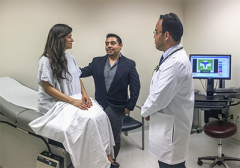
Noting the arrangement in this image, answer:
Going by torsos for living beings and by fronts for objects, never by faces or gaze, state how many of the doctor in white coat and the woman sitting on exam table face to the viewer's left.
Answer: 1

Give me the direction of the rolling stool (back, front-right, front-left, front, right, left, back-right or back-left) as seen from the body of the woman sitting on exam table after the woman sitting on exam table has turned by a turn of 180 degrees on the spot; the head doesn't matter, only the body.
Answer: back-right

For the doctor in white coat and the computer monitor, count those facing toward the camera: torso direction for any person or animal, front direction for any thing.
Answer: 1

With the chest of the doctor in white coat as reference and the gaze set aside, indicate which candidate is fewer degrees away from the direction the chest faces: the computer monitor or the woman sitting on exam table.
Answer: the woman sitting on exam table

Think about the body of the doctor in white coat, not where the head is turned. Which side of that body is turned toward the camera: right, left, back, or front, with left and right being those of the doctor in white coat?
left

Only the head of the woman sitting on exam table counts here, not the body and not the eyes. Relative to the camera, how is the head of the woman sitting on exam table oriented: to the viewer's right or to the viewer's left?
to the viewer's right

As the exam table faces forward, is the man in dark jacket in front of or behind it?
in front

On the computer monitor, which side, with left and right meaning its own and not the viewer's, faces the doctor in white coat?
front

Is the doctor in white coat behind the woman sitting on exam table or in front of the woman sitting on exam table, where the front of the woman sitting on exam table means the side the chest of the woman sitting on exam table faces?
in front

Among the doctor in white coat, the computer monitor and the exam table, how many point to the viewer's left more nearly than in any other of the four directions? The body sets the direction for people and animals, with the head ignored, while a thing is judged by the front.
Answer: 1

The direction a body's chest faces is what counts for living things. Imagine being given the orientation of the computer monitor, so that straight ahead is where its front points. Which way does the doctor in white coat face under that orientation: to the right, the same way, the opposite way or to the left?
to the right

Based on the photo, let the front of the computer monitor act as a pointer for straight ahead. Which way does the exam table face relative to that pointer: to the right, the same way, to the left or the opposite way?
to the left

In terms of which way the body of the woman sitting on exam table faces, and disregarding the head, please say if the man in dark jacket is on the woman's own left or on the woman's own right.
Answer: on the woman's own left

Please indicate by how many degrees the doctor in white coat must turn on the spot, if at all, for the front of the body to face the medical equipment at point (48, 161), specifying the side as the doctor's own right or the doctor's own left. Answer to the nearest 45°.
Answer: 0° — they already face it

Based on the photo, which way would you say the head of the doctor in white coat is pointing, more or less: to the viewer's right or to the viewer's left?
to the viewer's left
